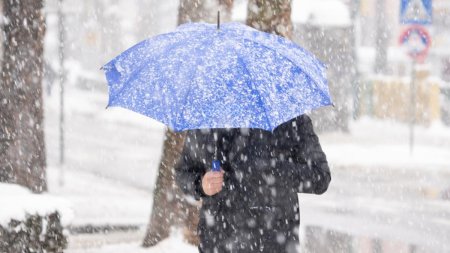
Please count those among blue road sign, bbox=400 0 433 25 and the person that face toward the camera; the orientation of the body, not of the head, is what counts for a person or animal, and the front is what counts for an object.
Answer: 2

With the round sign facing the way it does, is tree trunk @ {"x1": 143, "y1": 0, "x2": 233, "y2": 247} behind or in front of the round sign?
in front

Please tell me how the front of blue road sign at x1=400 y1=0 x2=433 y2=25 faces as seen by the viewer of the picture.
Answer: facing the viewer

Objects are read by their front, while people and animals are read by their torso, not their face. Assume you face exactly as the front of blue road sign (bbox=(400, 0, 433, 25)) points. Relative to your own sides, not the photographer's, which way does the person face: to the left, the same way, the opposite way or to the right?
the same way

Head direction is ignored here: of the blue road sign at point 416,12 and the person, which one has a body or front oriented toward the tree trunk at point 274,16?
the blue road sign

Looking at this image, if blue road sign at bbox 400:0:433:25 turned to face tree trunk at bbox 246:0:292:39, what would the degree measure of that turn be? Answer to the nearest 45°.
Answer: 0° — it already faces it

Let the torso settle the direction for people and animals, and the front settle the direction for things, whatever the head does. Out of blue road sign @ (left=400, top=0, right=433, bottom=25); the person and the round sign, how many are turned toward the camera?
3

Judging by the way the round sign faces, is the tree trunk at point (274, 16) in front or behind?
in front

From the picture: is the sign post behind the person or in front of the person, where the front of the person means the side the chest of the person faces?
behind

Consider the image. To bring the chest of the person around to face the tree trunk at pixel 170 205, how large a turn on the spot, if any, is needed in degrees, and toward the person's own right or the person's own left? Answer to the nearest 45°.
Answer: approximately 180°

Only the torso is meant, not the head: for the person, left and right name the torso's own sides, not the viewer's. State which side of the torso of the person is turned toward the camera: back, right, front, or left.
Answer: front

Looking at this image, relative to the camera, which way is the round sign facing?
toward the camera

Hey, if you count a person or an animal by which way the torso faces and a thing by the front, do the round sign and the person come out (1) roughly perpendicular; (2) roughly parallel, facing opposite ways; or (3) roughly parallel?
roughly parallel
